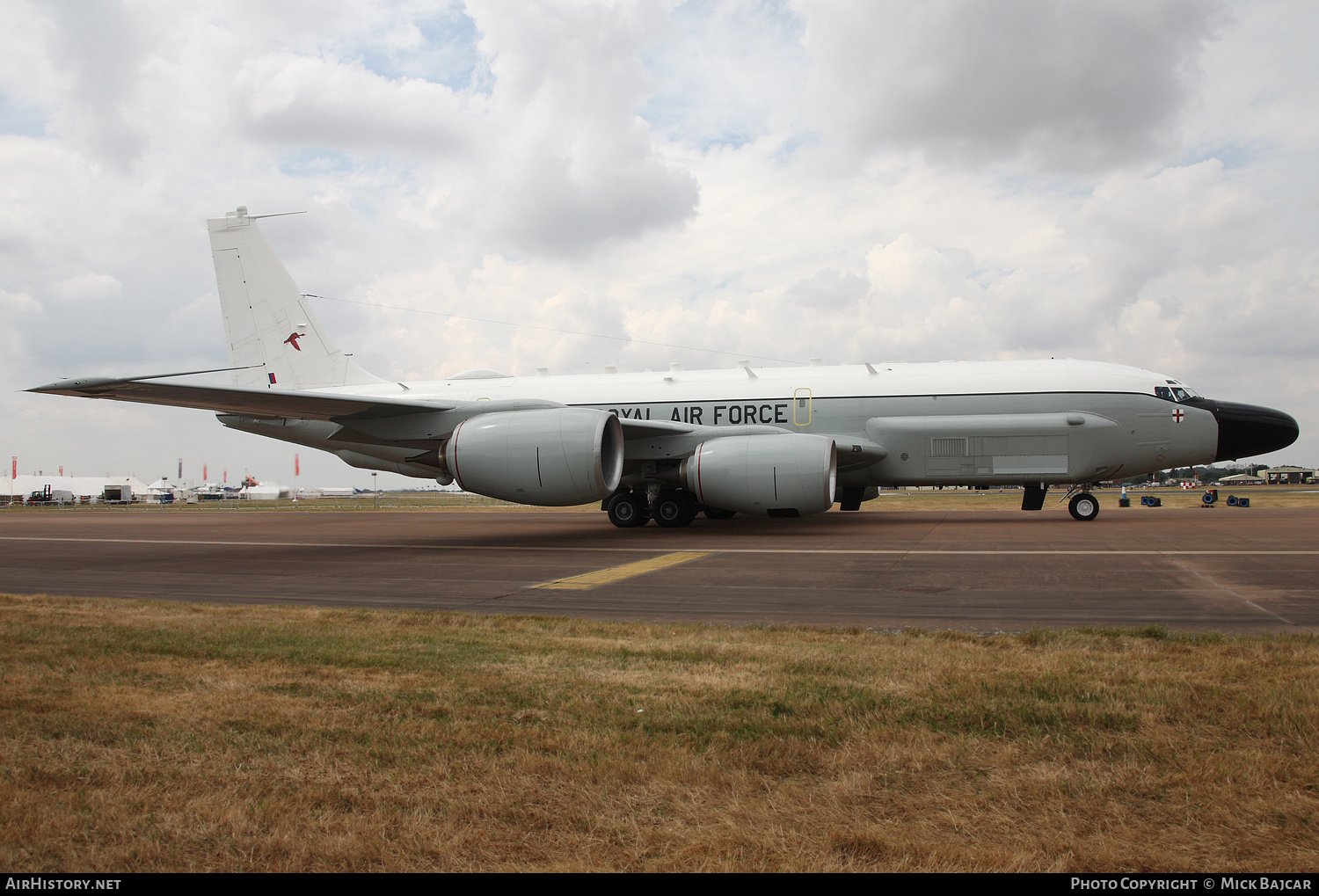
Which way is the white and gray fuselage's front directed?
to the viewer's right
